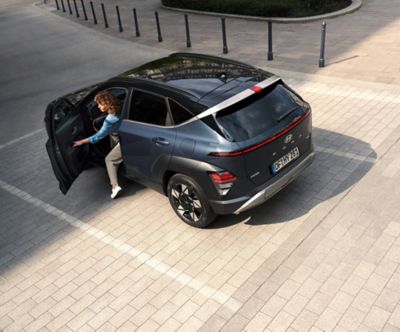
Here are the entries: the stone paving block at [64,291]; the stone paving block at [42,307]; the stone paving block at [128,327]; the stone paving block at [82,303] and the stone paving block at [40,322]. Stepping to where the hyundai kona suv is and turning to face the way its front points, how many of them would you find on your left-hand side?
5

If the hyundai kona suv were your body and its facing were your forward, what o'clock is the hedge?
The hedge is roughly at 2 o'clock from the hyundai kona suv.

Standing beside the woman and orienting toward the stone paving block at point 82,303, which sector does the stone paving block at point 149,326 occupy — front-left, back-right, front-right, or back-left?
front-left

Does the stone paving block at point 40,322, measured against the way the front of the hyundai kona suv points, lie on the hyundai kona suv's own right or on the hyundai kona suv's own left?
on the hyundai kona suv's own left

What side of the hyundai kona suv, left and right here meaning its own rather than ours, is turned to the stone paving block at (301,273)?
back

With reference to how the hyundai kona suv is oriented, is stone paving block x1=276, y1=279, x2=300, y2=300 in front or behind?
behind

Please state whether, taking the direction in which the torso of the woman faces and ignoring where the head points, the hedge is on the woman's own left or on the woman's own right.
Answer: on the woman's own right

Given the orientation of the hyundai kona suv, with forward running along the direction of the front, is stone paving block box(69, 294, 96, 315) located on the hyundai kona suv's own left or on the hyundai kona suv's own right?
on the hyundai kona suv's own left

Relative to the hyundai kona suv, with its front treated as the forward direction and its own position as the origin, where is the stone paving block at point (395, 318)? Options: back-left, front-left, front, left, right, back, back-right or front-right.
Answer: back

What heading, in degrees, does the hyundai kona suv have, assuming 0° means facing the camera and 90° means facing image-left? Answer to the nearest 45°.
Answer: approximately 135°

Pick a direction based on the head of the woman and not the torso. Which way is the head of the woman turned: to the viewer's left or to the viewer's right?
to the viewer's left
